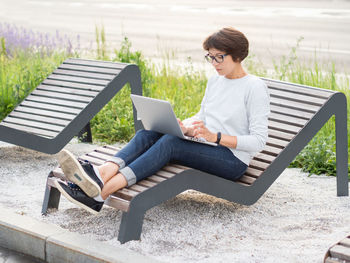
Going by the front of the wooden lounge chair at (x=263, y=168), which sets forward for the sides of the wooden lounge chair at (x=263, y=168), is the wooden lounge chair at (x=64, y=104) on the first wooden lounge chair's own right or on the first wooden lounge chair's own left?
on the first wooden lounge chair's own right

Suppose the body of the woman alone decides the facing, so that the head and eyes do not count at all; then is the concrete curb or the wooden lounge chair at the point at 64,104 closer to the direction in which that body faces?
the concrete curb

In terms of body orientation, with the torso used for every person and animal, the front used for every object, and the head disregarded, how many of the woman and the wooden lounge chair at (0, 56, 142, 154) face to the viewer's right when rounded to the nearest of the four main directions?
0

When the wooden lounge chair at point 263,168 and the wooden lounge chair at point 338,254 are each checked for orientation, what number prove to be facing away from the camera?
0

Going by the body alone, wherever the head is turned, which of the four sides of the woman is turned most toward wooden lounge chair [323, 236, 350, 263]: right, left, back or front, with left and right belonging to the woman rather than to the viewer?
left

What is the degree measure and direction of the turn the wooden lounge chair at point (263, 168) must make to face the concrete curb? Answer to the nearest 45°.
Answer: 0° — it already faces it

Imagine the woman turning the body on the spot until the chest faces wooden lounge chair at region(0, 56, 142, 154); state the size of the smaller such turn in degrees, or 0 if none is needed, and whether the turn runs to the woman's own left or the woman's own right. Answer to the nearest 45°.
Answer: approximately 90° to the woman's own right

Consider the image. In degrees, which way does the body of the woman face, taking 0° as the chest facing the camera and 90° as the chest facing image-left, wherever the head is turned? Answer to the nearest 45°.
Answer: approximately 45°

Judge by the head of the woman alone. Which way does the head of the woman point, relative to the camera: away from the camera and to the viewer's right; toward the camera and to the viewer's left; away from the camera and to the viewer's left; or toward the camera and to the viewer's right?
toward the camera and to the viewer's left

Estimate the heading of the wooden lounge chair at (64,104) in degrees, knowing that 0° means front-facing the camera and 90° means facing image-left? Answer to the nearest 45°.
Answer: approximately 45°
